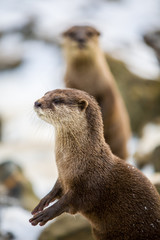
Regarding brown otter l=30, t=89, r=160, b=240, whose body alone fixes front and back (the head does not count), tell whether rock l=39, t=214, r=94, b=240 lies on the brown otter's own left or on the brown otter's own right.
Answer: on the brown otter's own right

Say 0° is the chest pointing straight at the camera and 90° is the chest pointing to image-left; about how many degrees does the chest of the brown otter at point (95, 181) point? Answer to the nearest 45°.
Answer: approximately 90°

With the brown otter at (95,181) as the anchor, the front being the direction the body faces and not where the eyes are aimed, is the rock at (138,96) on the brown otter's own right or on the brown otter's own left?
on the brown otter's own right

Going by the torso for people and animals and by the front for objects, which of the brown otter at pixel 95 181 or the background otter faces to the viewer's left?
the brown otter

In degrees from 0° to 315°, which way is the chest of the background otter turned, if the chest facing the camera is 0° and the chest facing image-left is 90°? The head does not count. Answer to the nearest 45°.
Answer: approximately 0°

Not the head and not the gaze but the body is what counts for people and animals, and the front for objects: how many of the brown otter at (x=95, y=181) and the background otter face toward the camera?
1

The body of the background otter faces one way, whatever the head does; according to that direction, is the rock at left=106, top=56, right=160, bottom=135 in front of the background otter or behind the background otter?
behind

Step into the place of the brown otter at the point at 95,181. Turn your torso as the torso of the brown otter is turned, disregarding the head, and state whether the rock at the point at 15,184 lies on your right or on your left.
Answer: on your right
